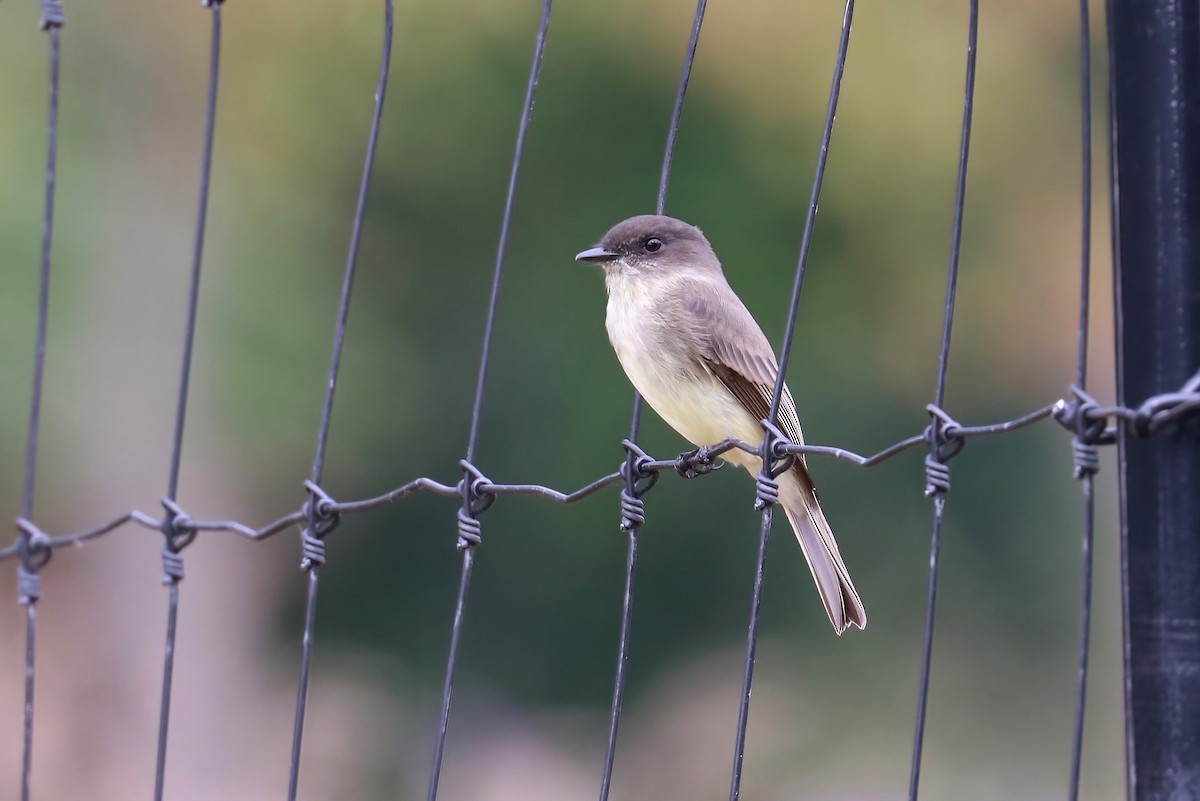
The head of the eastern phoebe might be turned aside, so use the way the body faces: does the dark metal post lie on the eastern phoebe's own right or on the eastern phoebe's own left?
on the eastern phoebe's own left

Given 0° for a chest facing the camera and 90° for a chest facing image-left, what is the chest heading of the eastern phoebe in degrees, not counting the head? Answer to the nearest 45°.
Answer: approximately 90°
